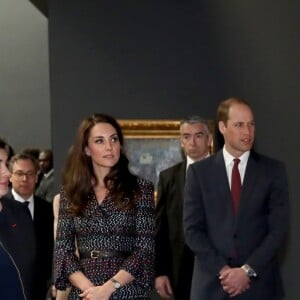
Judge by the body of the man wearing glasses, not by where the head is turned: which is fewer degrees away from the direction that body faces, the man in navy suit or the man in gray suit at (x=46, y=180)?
the man in navy suit

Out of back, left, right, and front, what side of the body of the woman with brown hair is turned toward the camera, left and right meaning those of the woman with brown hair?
front

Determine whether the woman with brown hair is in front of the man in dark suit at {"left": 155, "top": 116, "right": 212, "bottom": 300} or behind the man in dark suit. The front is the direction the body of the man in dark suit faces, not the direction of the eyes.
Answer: in front

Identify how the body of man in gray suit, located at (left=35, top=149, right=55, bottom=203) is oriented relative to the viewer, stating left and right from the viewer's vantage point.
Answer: facing the viewer and to the left of the viewer

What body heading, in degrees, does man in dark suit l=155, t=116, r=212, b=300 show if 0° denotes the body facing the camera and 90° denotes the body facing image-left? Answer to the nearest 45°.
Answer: approximately 0°

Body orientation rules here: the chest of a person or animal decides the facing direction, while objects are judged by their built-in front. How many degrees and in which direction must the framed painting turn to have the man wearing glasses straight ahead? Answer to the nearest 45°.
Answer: approximately 45° to its right

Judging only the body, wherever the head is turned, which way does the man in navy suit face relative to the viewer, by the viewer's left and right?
facing the viewer

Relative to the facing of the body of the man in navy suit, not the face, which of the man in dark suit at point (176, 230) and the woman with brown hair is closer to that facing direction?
the woman with brown hair

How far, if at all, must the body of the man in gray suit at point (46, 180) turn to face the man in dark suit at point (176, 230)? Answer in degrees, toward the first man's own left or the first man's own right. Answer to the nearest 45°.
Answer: approximately 45° to the first man's own left

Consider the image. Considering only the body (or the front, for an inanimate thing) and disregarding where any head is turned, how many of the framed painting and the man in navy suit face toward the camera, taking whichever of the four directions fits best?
2
